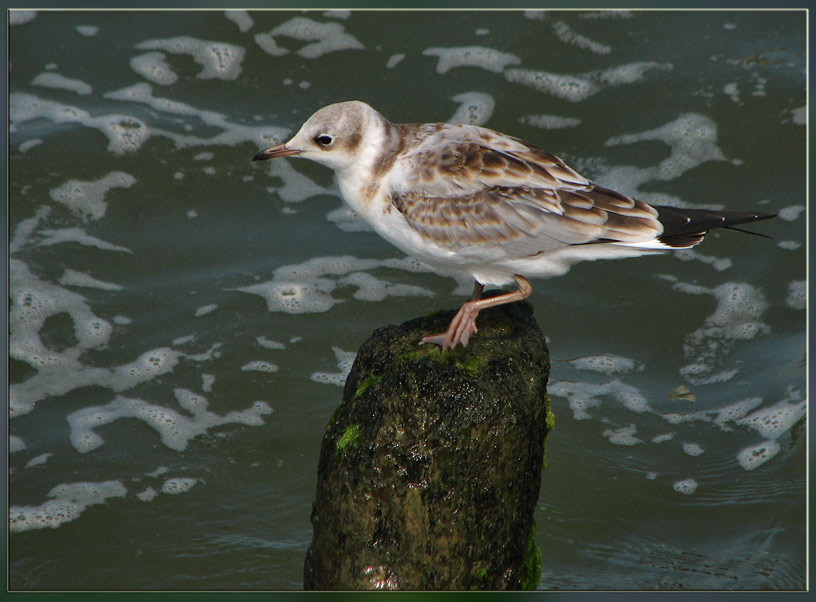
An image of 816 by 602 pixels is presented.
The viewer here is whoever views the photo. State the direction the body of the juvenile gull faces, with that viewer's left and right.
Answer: facing to the left of the viewer
